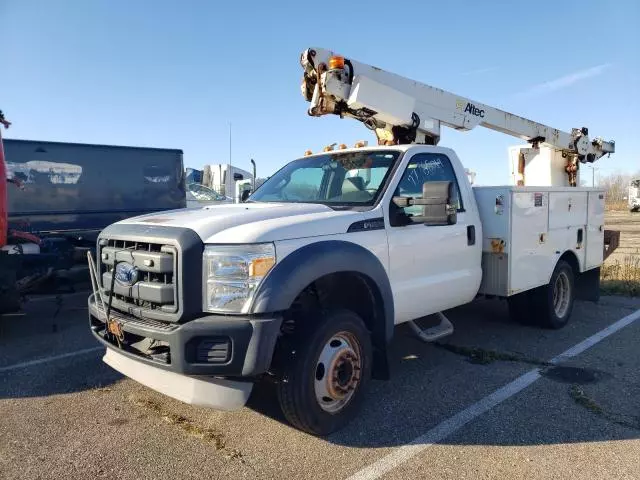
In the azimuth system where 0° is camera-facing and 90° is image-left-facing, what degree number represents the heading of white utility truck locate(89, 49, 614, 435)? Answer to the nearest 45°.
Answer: approximately 45°

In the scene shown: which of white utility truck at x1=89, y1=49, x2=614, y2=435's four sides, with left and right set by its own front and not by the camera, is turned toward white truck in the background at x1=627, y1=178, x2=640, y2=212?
back

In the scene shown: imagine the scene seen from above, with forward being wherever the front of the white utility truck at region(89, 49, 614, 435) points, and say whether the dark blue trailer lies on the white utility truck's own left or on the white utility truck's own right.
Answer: on the white utility truck's own right
